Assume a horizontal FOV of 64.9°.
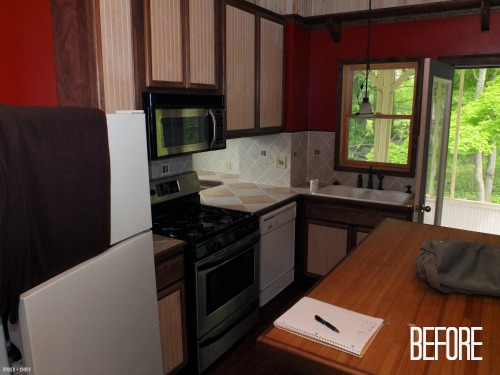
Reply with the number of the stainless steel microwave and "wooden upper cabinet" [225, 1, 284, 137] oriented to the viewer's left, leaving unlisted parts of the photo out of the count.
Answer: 0

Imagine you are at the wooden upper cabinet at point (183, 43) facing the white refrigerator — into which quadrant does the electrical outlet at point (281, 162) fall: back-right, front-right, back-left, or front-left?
back-left

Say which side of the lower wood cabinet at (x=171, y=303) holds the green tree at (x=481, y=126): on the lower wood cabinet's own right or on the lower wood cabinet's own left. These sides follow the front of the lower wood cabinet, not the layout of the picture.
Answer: on the lower wood cabinet's own left

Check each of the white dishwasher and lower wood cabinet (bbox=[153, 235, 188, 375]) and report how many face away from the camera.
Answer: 0

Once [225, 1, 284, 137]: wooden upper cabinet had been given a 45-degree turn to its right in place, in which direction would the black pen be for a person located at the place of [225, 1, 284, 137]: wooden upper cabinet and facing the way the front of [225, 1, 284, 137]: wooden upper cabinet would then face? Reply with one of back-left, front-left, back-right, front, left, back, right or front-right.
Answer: front

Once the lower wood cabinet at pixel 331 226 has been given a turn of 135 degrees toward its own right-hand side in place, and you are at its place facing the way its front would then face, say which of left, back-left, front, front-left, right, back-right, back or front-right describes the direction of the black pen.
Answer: back

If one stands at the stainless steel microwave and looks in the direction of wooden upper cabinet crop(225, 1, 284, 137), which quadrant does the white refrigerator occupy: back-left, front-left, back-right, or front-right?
back-right

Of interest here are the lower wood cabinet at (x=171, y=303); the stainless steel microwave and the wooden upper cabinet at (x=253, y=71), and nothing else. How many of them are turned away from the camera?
0

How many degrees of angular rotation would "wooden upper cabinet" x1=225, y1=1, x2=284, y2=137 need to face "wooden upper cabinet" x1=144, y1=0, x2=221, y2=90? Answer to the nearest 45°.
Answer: approximately 90° to its right

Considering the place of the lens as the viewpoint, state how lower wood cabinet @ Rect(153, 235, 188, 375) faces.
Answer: facing the viewer and to the right of the viewer

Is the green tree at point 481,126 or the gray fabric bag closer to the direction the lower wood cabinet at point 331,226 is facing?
the gray fabric bag

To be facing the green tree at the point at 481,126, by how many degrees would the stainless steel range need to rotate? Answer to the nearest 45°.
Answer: approximately 90° to its left
